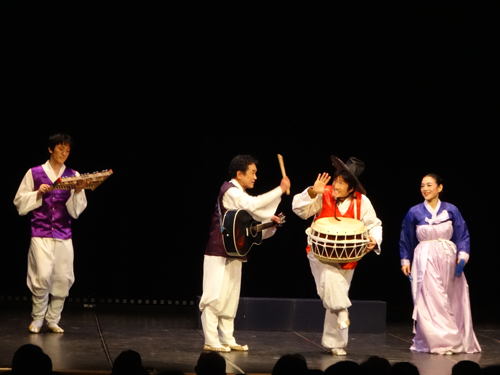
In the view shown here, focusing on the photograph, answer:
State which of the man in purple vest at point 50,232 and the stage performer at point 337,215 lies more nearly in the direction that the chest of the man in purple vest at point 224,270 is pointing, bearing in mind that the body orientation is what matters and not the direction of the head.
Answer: the stage performer

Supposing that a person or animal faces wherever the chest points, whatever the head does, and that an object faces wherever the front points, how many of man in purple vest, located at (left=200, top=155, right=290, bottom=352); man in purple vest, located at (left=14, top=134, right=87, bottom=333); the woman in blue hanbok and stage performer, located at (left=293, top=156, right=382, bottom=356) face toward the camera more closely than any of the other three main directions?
3

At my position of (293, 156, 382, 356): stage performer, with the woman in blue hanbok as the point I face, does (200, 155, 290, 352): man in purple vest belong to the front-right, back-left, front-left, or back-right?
back-left

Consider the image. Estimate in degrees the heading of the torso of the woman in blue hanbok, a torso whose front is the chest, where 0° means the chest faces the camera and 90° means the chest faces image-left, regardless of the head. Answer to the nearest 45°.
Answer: approximately 0°

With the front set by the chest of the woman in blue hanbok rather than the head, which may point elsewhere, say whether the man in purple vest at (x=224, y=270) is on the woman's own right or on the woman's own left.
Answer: on the woman's own right

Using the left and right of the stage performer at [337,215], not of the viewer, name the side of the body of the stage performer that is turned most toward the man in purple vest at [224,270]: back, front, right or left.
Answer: right

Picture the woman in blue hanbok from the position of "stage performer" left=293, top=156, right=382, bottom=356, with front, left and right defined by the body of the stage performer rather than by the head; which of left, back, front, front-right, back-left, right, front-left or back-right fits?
back-left

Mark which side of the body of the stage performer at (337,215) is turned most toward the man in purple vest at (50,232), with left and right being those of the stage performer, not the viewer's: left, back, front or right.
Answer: right

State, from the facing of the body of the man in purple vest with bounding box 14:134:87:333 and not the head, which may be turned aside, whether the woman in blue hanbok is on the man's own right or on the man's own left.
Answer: on the man's own left

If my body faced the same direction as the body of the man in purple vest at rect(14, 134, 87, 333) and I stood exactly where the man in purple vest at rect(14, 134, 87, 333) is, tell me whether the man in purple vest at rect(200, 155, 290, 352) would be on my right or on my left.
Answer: on my left

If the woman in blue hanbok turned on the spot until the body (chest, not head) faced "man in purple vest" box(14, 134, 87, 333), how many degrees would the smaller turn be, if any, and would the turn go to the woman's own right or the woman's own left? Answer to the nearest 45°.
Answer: approximately 90° to the woman's own right
